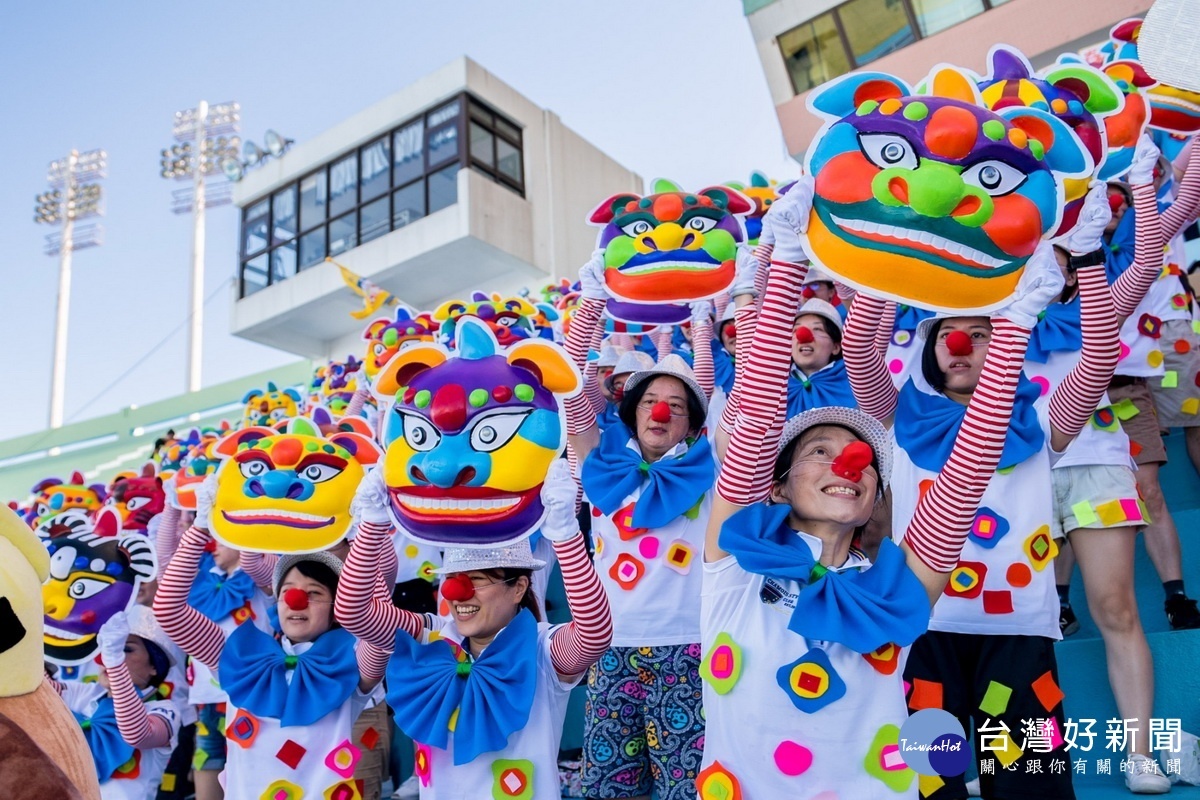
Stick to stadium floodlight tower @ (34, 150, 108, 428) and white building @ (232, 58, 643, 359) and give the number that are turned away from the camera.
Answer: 0

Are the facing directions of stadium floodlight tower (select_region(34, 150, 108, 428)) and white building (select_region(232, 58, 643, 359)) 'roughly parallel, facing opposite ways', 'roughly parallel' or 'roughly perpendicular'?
roughly parallel

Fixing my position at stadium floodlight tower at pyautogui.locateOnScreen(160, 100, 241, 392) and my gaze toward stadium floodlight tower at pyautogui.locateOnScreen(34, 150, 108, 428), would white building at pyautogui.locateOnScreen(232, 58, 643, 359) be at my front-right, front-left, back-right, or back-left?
back-left

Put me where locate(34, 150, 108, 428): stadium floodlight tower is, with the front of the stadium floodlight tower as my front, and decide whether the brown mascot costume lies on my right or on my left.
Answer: on my left

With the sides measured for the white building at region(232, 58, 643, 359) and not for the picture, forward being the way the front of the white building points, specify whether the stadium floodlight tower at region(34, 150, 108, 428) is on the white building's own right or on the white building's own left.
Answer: on the white building's own right

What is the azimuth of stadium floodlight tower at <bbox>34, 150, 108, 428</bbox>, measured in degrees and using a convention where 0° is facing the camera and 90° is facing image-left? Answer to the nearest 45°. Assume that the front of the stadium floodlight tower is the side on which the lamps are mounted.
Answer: approximately 45°

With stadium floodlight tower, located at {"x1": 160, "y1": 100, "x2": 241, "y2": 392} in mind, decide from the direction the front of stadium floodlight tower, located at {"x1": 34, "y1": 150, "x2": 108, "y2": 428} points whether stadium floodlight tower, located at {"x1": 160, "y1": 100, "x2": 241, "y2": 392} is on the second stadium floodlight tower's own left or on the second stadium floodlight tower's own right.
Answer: on the second stadium floodlight tower's own left

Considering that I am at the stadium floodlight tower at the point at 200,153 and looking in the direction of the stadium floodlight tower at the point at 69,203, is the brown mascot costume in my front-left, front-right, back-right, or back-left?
back-left

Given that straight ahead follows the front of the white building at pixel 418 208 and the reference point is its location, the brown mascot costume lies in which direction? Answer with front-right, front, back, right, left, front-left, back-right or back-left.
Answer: front-left

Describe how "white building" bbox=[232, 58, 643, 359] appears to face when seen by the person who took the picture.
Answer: facing the viewer and to the left of the viewer

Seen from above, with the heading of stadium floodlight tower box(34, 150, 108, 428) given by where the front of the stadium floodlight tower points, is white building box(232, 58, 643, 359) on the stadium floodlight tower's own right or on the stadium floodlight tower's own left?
on the stadium floodlight tower's own left

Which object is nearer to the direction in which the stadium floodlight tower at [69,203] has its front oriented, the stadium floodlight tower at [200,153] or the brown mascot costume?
the brown mascot costume
